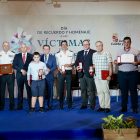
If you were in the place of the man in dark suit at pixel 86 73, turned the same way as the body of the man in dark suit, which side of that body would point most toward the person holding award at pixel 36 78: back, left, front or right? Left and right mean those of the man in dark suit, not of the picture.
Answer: right

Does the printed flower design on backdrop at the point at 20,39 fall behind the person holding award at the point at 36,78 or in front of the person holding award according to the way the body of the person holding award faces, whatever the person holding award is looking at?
behind

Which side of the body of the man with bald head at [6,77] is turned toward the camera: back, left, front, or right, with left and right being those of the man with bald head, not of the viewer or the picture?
front

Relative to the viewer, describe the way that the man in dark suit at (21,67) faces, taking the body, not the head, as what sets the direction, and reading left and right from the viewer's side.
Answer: facing the viewer

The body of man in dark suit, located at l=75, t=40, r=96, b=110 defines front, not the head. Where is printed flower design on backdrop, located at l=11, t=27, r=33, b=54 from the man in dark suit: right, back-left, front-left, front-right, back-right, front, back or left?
back-right

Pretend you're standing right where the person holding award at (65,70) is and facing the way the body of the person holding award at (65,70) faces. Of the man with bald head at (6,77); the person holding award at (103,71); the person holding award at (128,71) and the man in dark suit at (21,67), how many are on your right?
2
